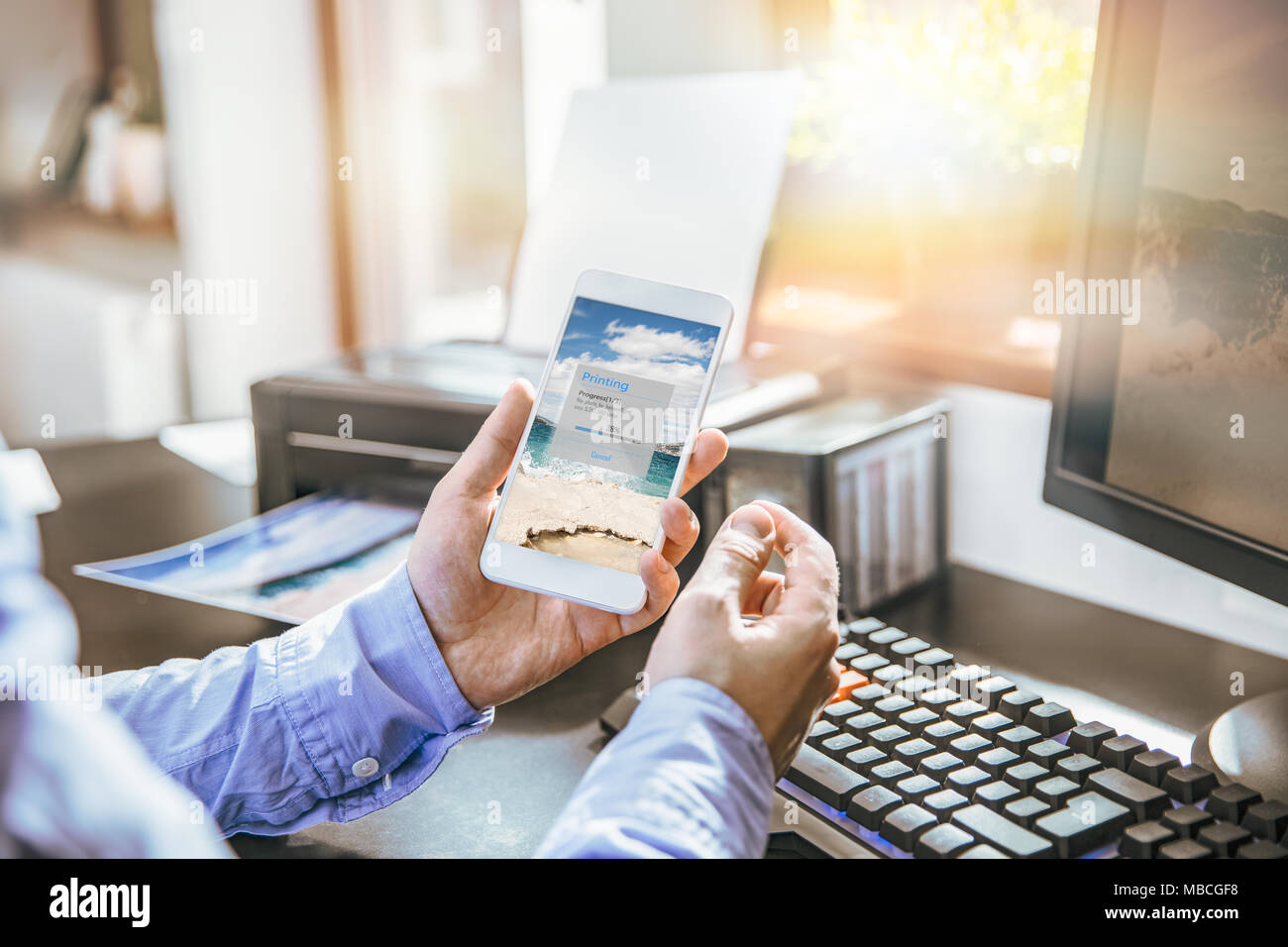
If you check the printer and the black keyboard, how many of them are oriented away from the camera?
0

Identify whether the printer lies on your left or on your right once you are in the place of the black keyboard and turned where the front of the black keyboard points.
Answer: on your right

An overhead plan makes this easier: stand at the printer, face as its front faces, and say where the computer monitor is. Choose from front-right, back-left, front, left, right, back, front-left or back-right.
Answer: left

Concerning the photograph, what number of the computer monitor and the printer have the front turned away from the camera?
0

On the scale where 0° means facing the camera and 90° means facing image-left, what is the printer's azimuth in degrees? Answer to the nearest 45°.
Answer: approximately 45°

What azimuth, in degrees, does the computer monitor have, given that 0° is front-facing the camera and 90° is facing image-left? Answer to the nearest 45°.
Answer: approximately 45°

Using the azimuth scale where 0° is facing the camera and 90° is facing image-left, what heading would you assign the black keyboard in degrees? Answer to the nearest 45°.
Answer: approximately 45°

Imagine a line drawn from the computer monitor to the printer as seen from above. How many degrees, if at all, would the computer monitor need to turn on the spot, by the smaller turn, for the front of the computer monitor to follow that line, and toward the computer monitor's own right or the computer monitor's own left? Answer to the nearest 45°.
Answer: approximately 45° to the computer monitor's own right

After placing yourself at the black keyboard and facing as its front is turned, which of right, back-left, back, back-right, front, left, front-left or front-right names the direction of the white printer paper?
right
